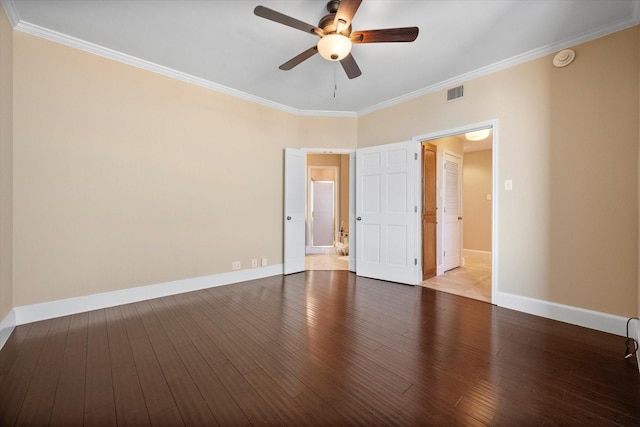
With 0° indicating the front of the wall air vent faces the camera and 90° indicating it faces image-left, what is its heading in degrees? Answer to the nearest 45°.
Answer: approximately 45°

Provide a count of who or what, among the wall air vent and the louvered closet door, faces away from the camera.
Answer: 0

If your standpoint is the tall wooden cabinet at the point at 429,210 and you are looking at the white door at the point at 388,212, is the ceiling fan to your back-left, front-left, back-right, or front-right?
front-left

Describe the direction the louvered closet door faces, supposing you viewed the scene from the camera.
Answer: facing the viewer and to the right of the viewer

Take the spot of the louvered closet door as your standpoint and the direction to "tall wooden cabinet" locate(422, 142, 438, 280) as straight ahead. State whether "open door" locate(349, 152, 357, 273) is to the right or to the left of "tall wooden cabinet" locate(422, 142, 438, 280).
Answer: right

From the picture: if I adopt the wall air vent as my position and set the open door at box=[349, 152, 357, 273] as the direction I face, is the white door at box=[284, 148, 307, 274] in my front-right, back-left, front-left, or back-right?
front-left
